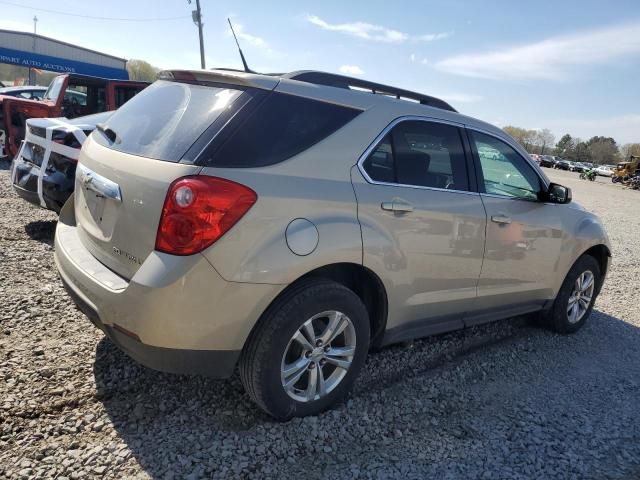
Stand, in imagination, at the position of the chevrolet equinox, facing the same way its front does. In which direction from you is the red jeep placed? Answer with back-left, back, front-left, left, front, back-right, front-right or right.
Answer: left

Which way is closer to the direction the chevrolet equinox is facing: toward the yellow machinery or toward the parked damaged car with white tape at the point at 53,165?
the yellow machinery

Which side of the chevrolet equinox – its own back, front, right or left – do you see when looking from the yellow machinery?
front

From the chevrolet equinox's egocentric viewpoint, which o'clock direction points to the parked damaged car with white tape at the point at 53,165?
The parked damaged car with white tape is roughly at 9 o'clock from the chevrolet equinox.

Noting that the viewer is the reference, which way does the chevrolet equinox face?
facing away from the viewer and to the right of the viewer

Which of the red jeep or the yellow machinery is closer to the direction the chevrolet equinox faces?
the yellow machinery
